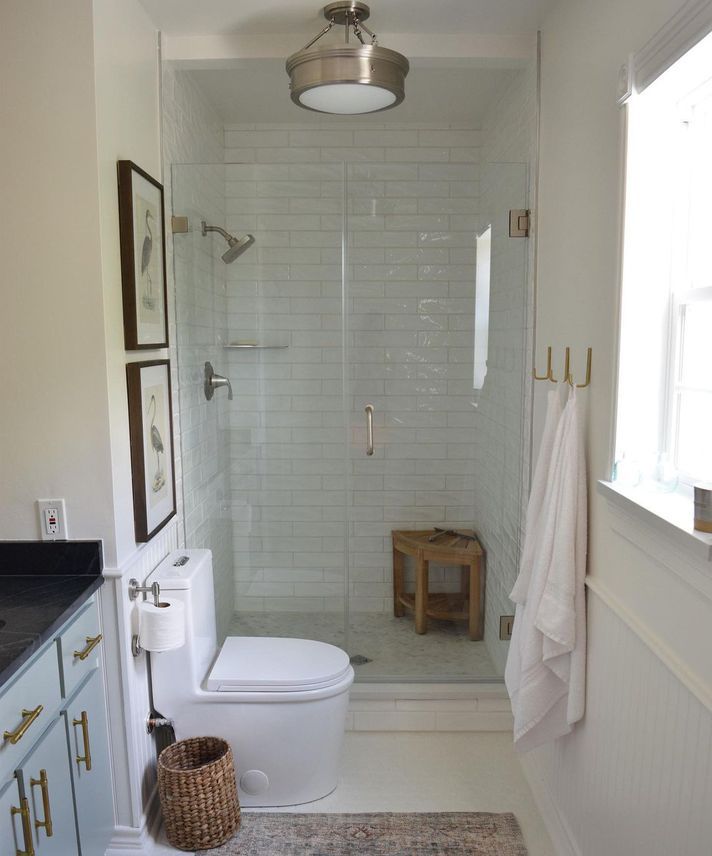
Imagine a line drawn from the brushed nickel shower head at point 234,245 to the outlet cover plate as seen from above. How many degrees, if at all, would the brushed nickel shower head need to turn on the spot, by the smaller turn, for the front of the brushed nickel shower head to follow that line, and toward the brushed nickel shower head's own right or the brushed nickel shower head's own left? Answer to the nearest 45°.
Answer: approximately 135° to the brushed nickel shower head's own right

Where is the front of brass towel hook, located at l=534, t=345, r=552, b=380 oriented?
to the viewer's left

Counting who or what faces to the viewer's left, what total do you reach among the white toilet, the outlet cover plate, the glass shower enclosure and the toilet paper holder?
0

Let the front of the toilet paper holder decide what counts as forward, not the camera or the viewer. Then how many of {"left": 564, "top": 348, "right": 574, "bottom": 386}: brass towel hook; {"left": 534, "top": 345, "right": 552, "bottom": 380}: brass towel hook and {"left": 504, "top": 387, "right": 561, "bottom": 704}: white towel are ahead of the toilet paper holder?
3

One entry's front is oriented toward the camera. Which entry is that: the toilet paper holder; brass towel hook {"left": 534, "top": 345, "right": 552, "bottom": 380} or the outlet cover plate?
the outlet cover plate

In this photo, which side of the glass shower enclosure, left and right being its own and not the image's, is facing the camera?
front

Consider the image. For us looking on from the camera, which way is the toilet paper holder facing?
facing to the right of the viewer

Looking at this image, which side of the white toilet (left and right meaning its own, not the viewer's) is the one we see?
right

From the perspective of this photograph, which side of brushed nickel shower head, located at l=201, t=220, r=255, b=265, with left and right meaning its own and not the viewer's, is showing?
right
